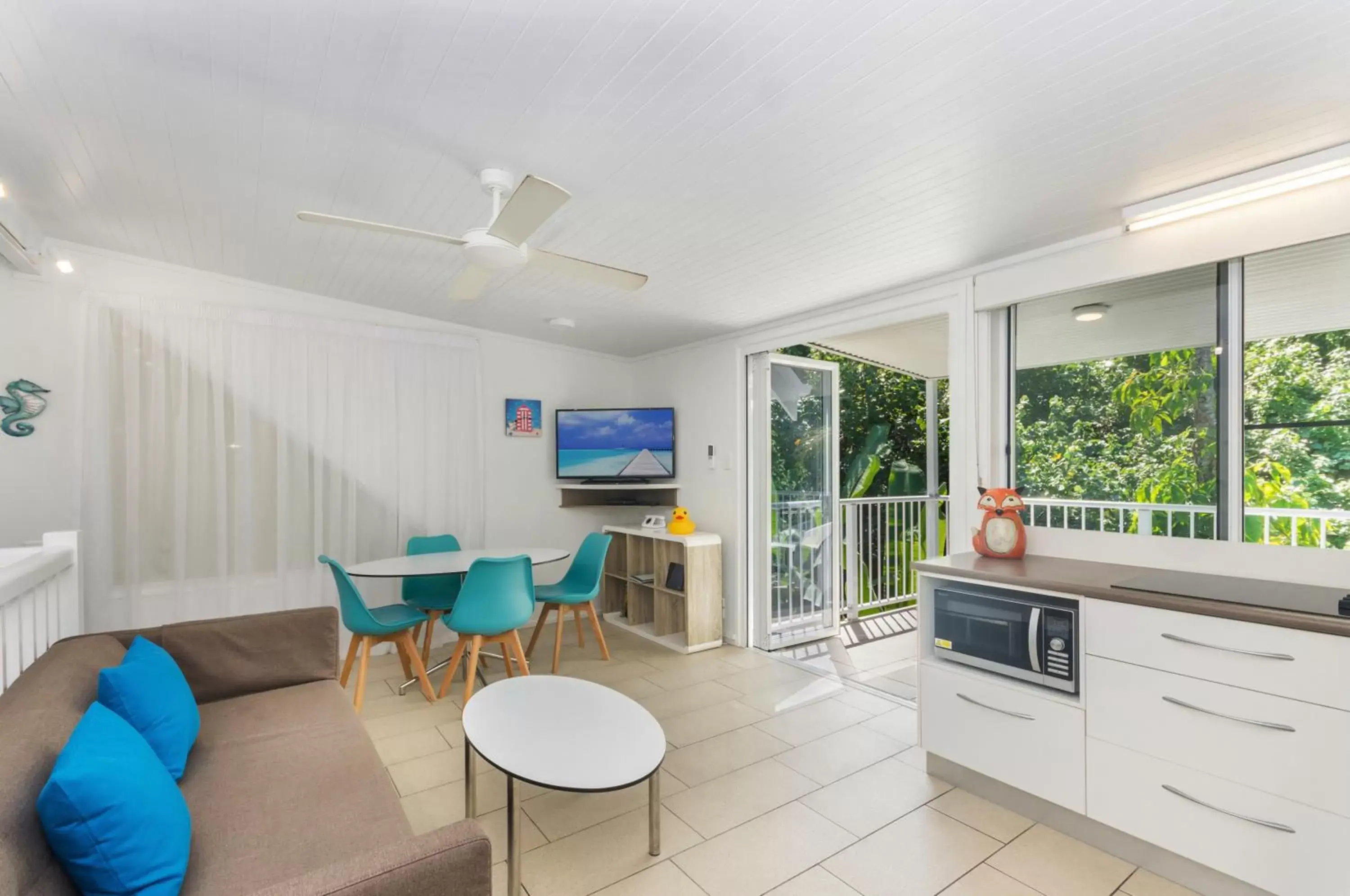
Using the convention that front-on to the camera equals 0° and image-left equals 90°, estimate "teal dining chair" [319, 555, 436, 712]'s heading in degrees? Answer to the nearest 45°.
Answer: approximately 270°

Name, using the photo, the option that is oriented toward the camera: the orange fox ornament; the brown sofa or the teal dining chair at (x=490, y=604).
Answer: the orange fox ornament

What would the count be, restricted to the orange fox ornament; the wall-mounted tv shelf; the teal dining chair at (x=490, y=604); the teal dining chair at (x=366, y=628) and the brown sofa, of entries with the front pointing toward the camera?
2

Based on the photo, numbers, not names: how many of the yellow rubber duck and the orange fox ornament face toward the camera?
2

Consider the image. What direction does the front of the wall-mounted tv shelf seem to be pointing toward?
toward the camera

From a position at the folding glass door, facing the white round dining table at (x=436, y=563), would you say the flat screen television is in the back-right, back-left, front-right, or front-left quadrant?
front-right

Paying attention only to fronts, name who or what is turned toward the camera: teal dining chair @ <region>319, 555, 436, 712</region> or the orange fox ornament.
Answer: the orange fox ornament

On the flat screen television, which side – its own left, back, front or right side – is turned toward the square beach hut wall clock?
right

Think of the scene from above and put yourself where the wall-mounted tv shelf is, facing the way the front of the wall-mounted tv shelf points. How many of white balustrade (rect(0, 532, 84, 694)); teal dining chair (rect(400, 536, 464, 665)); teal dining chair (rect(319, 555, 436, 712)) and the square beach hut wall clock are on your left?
0

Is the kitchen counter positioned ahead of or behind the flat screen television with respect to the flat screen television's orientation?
ahead

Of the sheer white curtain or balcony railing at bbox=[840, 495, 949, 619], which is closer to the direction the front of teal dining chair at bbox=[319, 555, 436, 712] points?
the balcony railing

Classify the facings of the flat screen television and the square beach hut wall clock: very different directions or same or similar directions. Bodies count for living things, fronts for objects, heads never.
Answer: same or similar directions

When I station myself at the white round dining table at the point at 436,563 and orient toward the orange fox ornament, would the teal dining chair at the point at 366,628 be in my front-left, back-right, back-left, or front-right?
back-right

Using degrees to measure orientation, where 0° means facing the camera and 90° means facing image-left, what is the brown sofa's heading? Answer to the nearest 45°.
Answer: approximately 270°

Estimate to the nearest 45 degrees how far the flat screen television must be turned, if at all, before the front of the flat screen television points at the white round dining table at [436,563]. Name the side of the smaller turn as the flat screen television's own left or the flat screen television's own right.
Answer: approximately 45° to the flat screen television's own right

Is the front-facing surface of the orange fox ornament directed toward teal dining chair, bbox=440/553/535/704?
no
